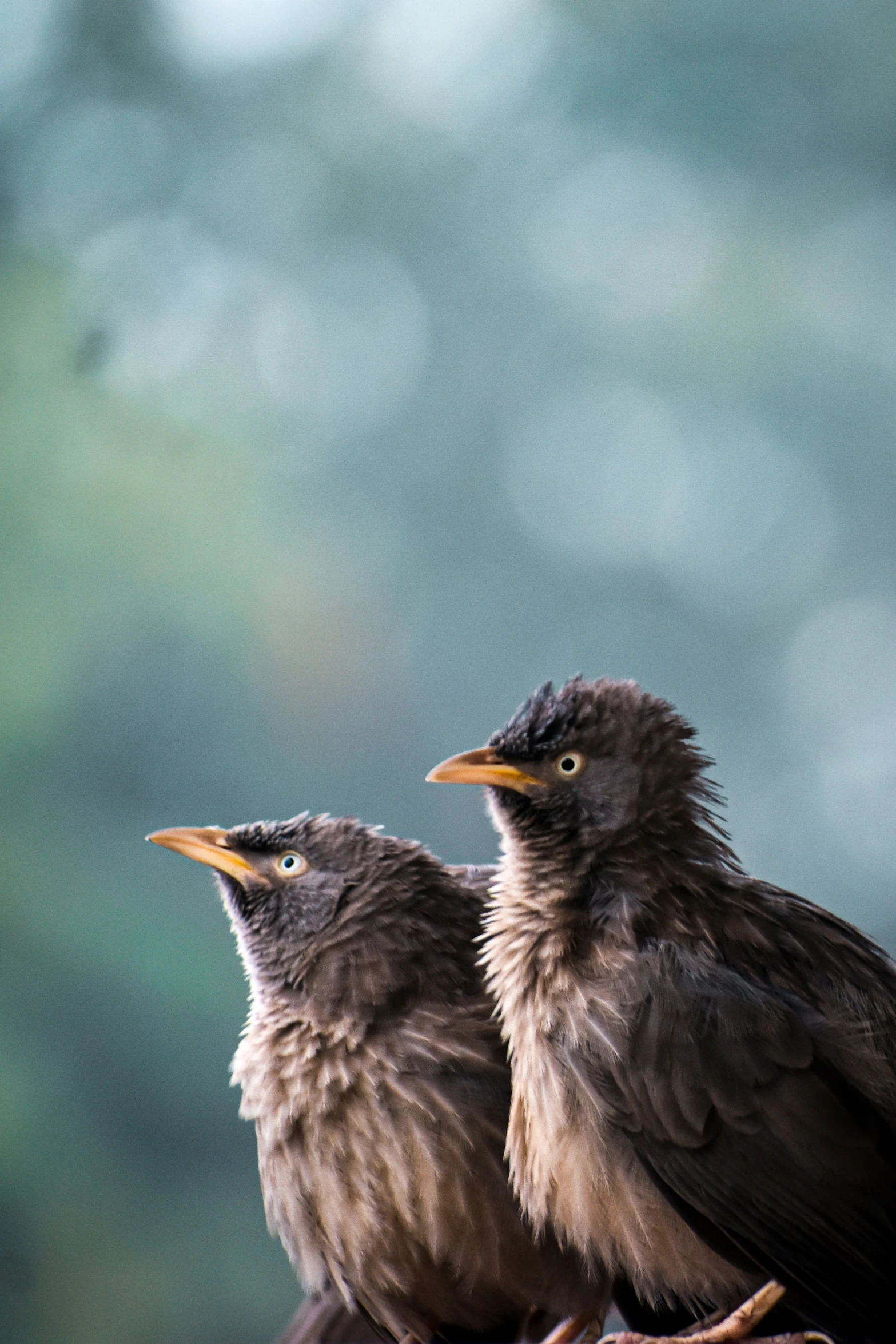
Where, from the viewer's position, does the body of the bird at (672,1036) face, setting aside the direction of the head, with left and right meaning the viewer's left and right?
facing to the left of the viewer

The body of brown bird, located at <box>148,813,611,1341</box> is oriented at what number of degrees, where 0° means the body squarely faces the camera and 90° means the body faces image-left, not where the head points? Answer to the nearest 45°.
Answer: approximately 90°
